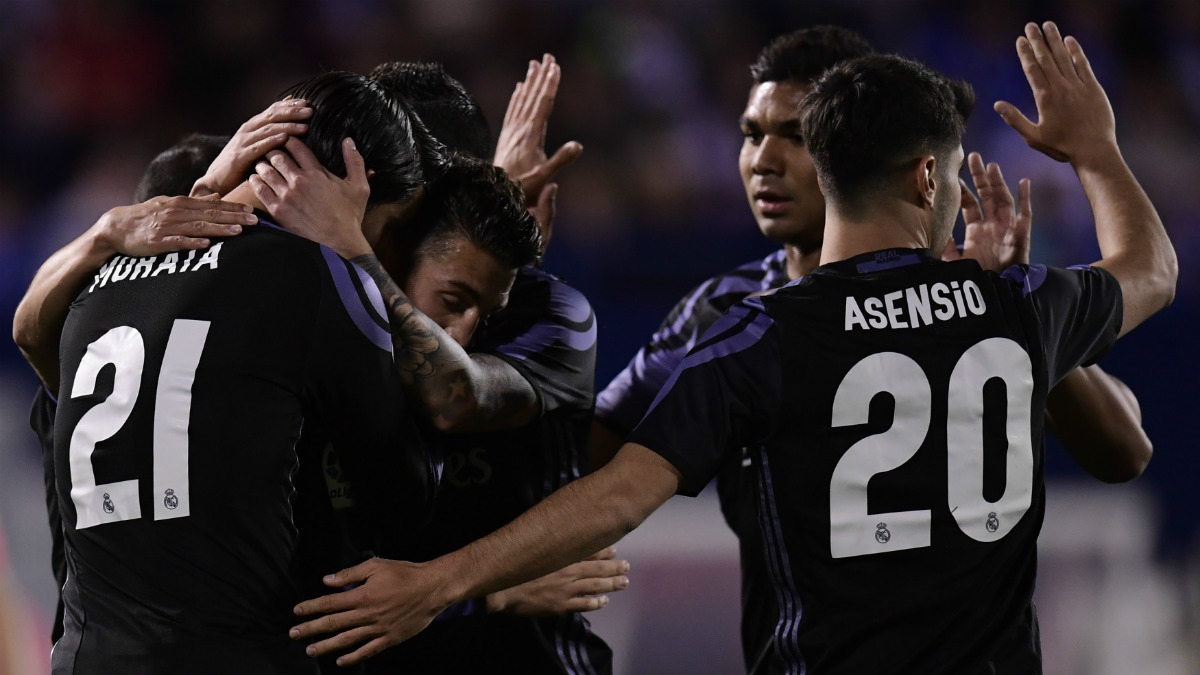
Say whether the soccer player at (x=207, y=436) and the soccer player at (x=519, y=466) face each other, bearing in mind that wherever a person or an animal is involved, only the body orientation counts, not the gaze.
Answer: yes

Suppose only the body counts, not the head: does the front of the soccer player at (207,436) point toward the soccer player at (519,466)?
yes

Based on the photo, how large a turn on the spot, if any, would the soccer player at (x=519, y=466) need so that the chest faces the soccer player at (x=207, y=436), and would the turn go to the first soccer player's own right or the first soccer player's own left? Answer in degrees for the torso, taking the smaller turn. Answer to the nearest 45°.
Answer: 0° — they already face them

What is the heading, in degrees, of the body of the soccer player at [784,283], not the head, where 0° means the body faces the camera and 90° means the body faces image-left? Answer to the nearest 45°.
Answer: approximately 45°

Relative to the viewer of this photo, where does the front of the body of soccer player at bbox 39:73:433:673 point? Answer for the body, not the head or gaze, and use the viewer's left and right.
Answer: facing away from the viewer and to the right of the viewer

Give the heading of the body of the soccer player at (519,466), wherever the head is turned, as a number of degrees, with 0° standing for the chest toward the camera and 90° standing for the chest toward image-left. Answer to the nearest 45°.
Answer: approximately 45°

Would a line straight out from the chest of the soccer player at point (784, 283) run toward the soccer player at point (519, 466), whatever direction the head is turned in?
yes

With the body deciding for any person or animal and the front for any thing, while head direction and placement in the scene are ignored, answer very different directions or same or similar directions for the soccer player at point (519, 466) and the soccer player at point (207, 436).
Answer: very different directions

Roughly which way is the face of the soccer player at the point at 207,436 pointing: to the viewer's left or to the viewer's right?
to the viewer's right
